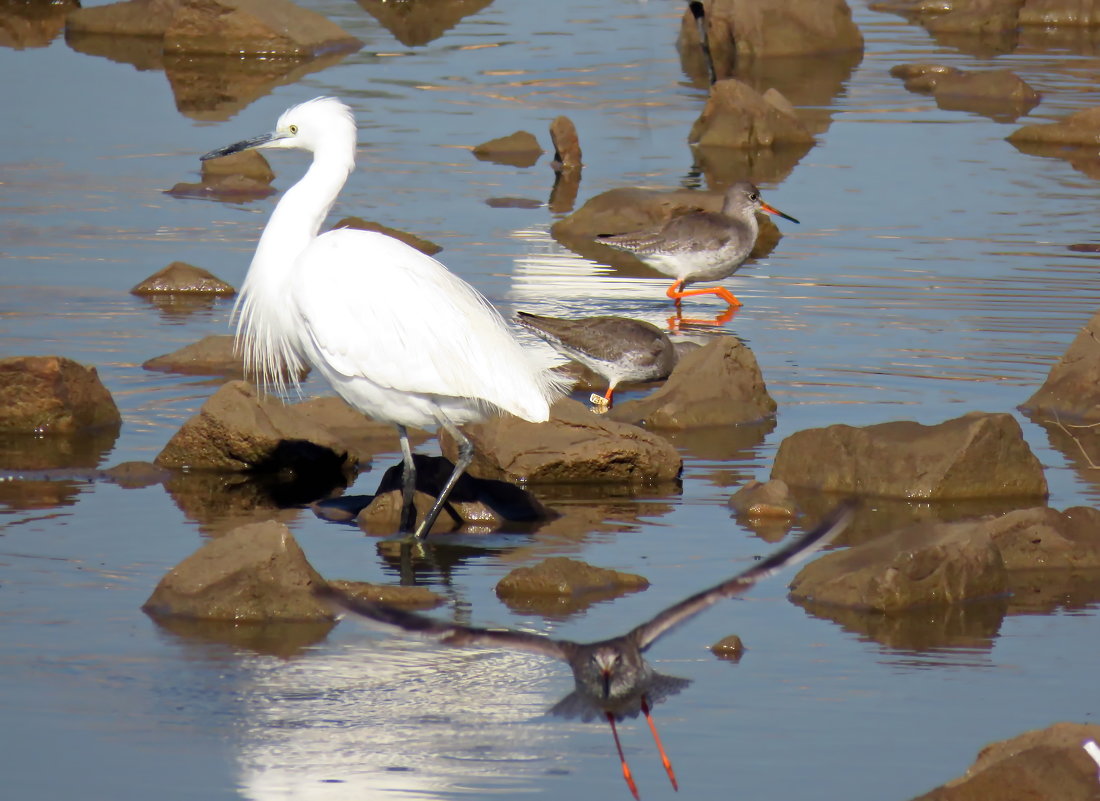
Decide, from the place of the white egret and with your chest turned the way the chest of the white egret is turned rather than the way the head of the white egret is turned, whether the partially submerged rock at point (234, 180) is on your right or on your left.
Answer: on your right

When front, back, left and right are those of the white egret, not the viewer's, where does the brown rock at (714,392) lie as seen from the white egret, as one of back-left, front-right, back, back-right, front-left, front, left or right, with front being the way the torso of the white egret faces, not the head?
back-right

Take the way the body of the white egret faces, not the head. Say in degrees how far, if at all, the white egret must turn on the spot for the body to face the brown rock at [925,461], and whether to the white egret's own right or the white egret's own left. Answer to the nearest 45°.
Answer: approximately 180°

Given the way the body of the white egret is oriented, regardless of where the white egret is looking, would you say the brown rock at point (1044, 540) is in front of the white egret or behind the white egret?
behind

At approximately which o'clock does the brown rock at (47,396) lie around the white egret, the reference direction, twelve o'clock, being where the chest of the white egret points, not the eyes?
The brown rock is roughly at 1 o'clock from the white egret.

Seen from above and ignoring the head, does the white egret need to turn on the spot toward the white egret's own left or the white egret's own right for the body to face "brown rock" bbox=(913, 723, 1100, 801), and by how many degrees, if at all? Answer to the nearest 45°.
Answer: approximately 135° to the white egret's own left

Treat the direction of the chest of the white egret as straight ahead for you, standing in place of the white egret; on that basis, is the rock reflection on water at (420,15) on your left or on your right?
on your right

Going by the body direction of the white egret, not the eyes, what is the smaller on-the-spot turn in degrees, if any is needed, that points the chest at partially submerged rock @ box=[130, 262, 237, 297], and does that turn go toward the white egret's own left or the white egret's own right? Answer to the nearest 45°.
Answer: approximately 90° to the white egret's own right

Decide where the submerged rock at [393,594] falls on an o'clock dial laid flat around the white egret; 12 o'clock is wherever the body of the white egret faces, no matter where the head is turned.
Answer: The submerged rock is roughly at 9 o'clock from the white egret.

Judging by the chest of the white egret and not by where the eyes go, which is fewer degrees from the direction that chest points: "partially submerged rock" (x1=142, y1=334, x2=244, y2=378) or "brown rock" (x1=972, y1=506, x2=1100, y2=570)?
the partially submerged rock

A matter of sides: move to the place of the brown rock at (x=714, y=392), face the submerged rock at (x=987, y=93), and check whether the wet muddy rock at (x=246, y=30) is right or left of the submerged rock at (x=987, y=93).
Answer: left

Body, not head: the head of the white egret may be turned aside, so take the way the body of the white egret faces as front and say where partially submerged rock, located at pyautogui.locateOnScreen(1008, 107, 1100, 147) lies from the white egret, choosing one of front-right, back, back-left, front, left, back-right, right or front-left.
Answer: back-right

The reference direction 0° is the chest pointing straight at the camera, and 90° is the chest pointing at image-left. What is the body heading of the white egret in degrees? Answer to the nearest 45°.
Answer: approximately 90°

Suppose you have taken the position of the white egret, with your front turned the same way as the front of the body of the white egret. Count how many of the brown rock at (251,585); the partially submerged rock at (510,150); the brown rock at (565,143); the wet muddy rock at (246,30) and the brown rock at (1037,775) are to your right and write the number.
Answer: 3

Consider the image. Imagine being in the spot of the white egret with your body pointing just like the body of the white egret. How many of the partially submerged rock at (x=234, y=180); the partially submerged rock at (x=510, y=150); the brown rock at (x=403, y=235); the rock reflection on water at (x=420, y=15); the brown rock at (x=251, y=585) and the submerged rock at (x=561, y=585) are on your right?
4

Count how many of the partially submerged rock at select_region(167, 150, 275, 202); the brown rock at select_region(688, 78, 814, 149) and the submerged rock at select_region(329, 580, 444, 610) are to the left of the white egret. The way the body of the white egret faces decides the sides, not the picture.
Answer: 1
